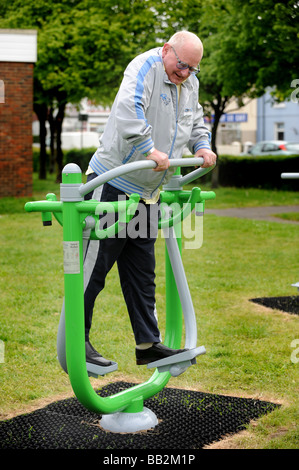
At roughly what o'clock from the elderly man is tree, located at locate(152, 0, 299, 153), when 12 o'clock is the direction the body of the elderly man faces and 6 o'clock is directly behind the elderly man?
The tree is roughly at 8 o'clock from the elderly man.

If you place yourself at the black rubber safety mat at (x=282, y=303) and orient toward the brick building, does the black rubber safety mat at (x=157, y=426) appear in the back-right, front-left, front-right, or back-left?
back-left

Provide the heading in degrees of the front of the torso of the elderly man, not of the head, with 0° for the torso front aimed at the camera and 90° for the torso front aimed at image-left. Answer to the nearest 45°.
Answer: approximately 315°
